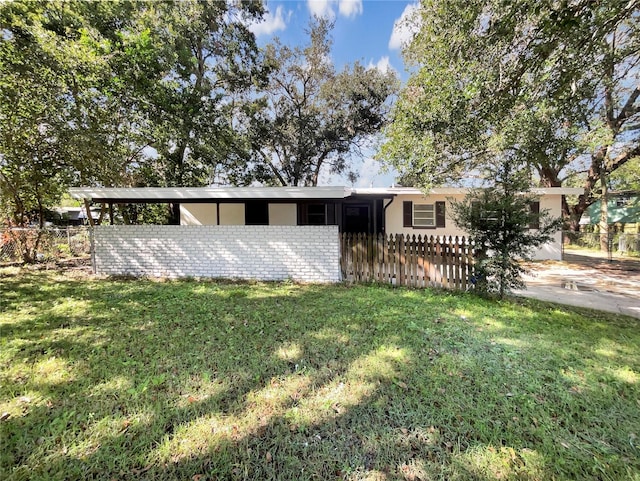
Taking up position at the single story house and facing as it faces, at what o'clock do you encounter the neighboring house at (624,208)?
The neighboring house is roughly at 8 o'clock from the single story house.

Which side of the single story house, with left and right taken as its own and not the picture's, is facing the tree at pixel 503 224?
left

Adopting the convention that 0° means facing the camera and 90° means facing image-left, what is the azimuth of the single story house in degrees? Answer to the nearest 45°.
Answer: approximately 0°

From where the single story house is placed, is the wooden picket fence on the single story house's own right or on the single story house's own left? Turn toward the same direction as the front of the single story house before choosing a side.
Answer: on the single story house's own left

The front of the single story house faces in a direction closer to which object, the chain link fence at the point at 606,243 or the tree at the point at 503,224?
the tree

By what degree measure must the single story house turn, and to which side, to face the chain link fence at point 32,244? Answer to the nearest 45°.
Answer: approximately 90° to its right
